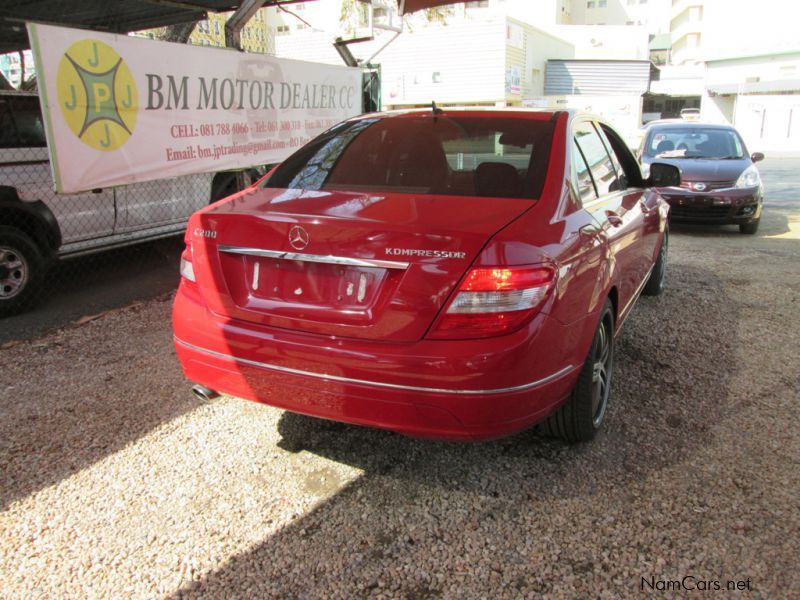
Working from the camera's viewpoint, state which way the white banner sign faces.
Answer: facing the viewer and to the right of the viewer

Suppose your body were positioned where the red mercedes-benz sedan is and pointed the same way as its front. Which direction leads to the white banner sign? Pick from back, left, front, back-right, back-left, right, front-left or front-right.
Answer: left

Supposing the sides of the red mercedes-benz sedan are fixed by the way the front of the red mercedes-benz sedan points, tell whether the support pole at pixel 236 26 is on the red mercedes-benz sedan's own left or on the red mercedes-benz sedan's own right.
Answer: on the red mercedes-benz sedan's own left

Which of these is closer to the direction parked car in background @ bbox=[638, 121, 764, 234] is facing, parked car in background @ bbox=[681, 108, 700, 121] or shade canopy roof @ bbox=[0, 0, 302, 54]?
the shade canopy roof

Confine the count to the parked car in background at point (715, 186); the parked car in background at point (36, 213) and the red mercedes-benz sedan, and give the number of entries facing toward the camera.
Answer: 1

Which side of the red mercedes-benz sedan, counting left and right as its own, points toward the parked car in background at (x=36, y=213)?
left

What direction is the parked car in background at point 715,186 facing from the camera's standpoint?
toward the camera

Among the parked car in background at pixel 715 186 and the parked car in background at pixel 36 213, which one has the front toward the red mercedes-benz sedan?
the parked car in background at pixel 715 186

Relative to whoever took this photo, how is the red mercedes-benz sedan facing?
facing away from the viewer and to the right of the viewer

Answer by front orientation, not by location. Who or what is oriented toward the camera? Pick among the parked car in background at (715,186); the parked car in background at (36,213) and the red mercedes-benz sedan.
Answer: the parked car in background at (715,186)

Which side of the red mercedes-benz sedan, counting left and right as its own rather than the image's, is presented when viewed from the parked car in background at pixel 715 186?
front

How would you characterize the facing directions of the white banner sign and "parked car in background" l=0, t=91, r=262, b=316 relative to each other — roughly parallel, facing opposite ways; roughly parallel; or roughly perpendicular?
roughly perpendicular

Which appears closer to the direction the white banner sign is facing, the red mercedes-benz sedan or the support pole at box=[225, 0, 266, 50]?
the red mercedes-benz sedan
